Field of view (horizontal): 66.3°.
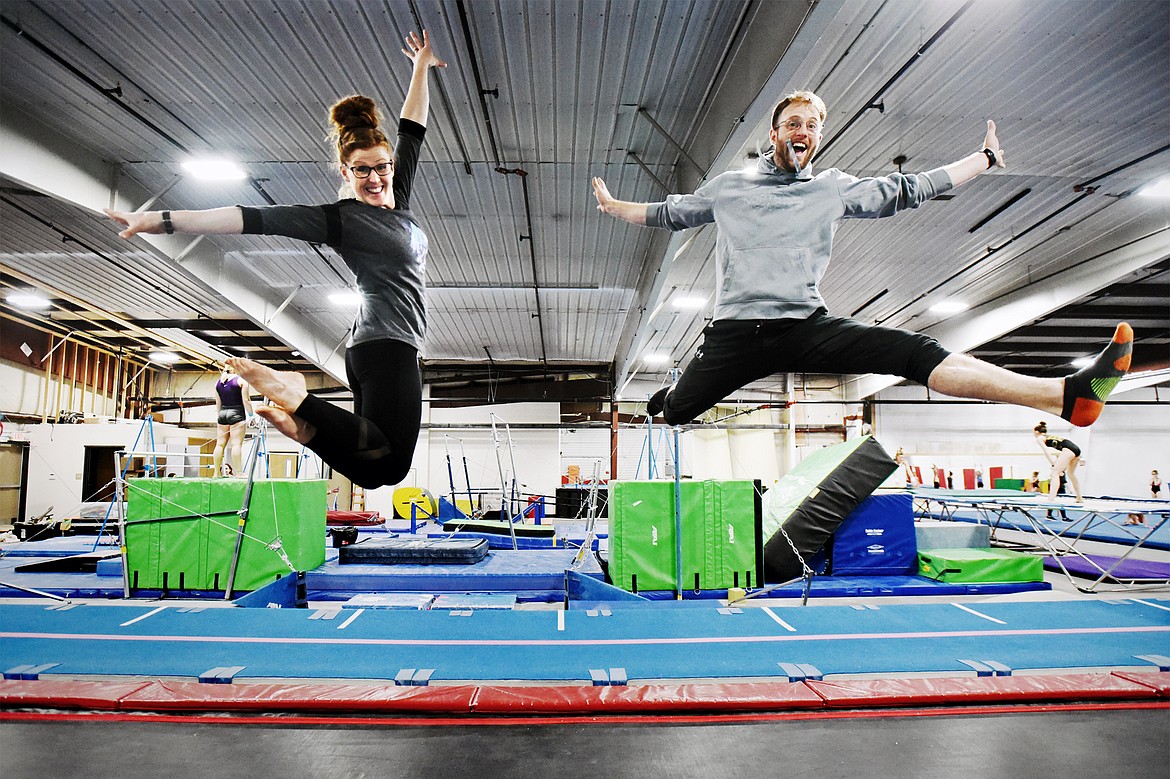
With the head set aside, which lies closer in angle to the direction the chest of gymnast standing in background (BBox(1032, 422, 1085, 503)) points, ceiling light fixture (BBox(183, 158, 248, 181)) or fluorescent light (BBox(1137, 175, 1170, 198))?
the ceiling light fixture

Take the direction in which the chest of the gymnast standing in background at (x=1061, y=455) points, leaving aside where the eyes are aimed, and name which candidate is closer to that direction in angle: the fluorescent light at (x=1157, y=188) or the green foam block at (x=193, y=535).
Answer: the green foam block

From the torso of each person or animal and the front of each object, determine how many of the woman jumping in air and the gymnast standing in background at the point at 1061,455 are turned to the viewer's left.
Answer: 1

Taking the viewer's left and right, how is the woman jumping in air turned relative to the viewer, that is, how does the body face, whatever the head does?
facing the viewer and to the right of the viewer

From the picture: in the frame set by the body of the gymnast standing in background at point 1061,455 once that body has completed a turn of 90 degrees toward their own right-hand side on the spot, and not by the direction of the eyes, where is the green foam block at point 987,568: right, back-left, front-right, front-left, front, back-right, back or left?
back

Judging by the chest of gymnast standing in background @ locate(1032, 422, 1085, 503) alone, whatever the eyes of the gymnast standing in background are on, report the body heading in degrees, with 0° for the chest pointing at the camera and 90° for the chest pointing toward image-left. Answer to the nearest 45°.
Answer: approximately 90°

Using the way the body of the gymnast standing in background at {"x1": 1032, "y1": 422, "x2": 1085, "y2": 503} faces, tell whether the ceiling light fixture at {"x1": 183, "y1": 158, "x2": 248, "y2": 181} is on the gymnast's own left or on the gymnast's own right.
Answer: on the gymnast's own left
